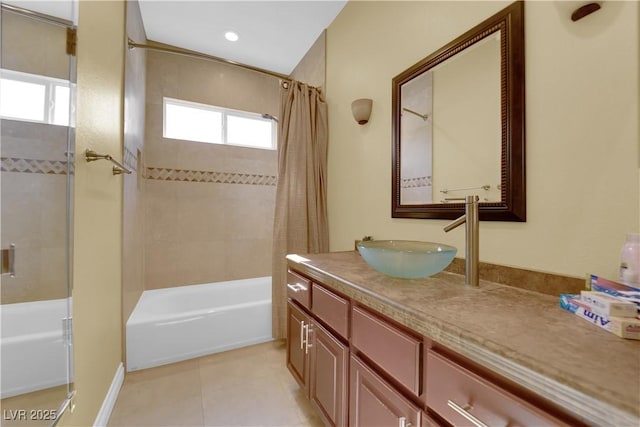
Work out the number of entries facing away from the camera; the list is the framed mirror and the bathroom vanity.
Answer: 0

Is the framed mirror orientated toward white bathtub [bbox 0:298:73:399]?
yes

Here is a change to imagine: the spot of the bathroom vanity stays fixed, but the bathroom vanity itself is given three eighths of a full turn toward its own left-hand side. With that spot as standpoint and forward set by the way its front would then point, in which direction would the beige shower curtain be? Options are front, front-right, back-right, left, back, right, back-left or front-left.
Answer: back-left

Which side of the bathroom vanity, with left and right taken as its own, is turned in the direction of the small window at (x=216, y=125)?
right

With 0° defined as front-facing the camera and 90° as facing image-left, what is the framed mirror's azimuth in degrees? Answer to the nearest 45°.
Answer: approximately 45°

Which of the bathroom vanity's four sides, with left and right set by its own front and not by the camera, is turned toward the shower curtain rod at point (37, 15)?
front
